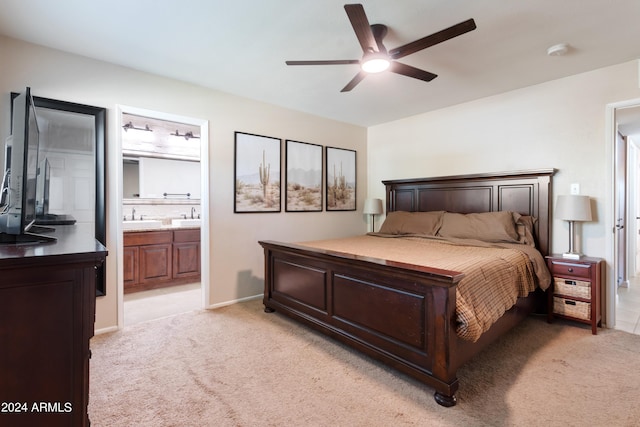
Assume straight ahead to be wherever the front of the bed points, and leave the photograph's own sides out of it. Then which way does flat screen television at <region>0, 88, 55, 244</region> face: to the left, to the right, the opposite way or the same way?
the opposite way

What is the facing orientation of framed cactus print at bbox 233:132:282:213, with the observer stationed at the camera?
facing the viewer and to the right of the viewer

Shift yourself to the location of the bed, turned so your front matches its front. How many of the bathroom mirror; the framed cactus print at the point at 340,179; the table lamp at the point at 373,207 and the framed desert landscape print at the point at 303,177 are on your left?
0

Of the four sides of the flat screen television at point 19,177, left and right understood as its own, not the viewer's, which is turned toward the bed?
front

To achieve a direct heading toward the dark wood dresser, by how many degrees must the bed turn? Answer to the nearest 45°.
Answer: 0° — it already faces it

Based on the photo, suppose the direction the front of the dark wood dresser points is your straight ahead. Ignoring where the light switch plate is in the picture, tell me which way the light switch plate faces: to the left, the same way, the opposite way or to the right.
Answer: the opposite way

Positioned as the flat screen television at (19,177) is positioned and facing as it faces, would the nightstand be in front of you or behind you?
in front

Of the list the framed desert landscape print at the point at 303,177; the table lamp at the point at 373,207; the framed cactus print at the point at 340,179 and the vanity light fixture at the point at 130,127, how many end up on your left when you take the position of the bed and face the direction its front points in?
0

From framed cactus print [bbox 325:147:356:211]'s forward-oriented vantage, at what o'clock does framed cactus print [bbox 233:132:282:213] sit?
framed cactus print [bbox 233:132:282:213] is roughly at 3 o'clock from framed cactus print [bbox 325:147:356:211].

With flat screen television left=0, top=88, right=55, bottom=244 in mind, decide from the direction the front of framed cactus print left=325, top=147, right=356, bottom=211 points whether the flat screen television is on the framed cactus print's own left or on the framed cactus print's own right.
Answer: on the framed cactus print's own right

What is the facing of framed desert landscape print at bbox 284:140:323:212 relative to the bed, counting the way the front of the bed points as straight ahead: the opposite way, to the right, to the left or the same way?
to the left

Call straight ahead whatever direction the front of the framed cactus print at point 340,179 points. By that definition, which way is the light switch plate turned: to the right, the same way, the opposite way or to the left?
to the right

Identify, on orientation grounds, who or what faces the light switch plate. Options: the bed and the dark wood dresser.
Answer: the dark wood dresser
